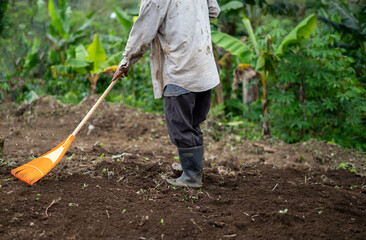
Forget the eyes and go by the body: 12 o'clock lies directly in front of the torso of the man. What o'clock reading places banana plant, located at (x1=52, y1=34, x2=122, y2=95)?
The banana plant is roughly at 1 o'clock from the man.

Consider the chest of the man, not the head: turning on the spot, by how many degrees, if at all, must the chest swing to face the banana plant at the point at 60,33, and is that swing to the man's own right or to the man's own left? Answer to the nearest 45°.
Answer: approximately 45° to the man's own right

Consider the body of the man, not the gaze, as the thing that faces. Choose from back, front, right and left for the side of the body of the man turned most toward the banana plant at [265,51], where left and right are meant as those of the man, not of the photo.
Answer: right

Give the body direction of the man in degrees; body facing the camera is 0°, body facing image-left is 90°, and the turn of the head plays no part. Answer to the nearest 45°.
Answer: approximately 135°

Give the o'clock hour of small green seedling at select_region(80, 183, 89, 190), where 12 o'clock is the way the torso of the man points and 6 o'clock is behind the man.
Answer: The small green seedling is roughly at 10 o'clock from the man.

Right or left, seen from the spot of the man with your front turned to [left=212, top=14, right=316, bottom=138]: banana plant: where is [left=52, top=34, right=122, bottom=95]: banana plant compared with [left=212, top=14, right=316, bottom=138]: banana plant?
left
